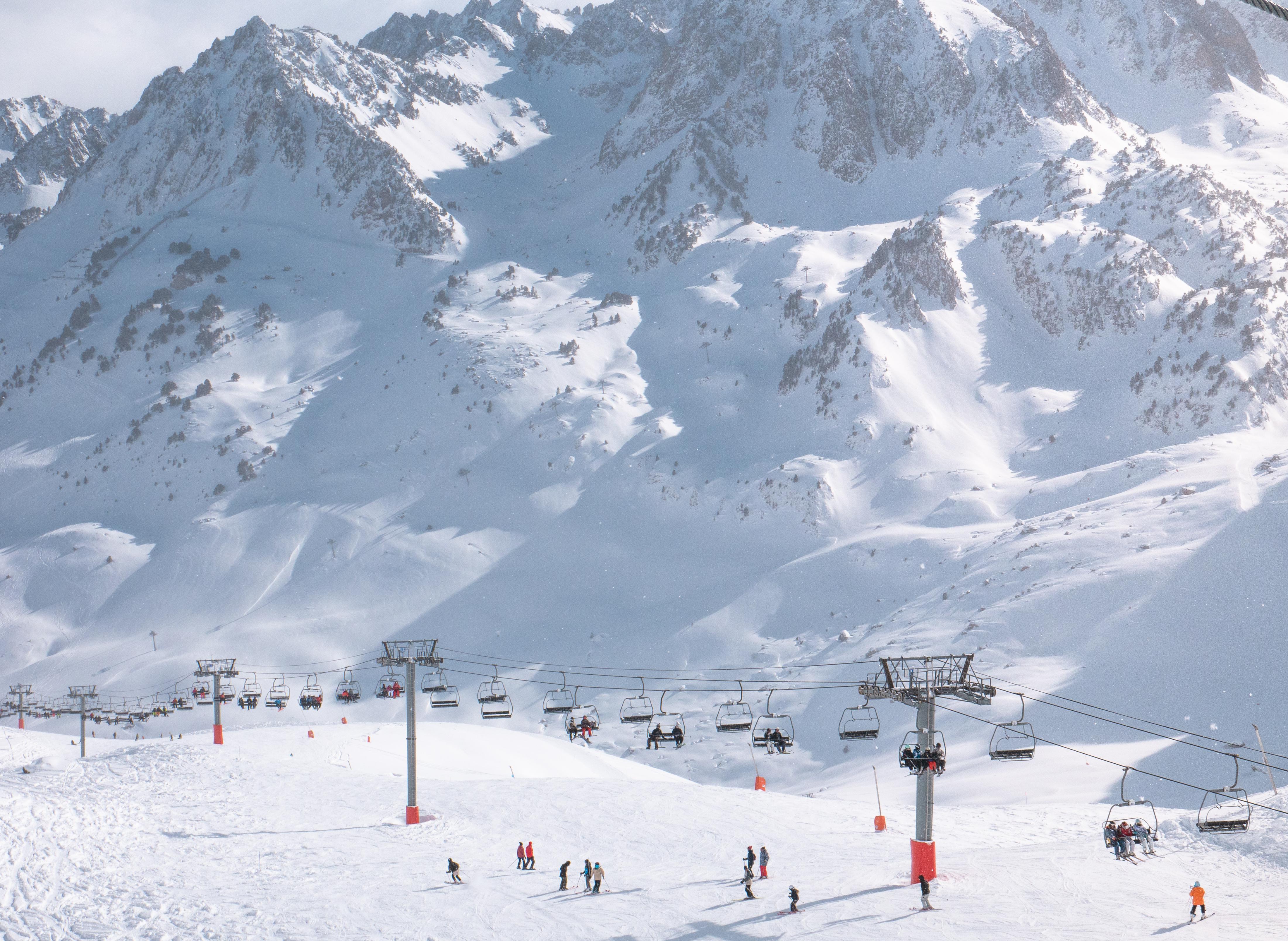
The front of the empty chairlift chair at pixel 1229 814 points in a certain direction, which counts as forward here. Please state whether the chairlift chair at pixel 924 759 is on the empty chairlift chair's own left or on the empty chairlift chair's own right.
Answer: on the empty chairlift chair's own left

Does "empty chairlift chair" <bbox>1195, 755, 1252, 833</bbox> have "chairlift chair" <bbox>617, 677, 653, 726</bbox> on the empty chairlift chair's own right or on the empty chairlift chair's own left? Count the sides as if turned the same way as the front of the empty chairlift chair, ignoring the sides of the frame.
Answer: on the empty chairlift chair's own left

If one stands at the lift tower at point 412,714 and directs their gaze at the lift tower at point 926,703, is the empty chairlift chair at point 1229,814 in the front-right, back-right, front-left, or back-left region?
front-left

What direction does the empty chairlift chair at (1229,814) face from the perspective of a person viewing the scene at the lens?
facing away from the viewer and to the left of the viewer

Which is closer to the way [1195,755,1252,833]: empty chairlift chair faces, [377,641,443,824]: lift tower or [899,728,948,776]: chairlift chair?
the lift tower

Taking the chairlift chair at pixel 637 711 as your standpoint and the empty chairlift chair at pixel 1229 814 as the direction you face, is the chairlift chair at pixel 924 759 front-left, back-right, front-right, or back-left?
front-right

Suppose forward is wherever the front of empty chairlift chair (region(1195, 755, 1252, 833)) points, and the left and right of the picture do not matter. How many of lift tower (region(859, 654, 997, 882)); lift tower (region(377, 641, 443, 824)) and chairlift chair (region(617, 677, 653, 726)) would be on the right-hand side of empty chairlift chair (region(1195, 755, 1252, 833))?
0

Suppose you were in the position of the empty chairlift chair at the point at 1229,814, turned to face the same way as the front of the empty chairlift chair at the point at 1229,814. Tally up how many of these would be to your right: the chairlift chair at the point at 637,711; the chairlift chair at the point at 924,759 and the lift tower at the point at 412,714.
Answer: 0

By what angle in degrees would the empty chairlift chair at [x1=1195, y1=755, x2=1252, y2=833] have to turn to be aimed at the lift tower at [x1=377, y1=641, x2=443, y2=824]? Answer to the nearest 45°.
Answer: approximately 45° to its left
